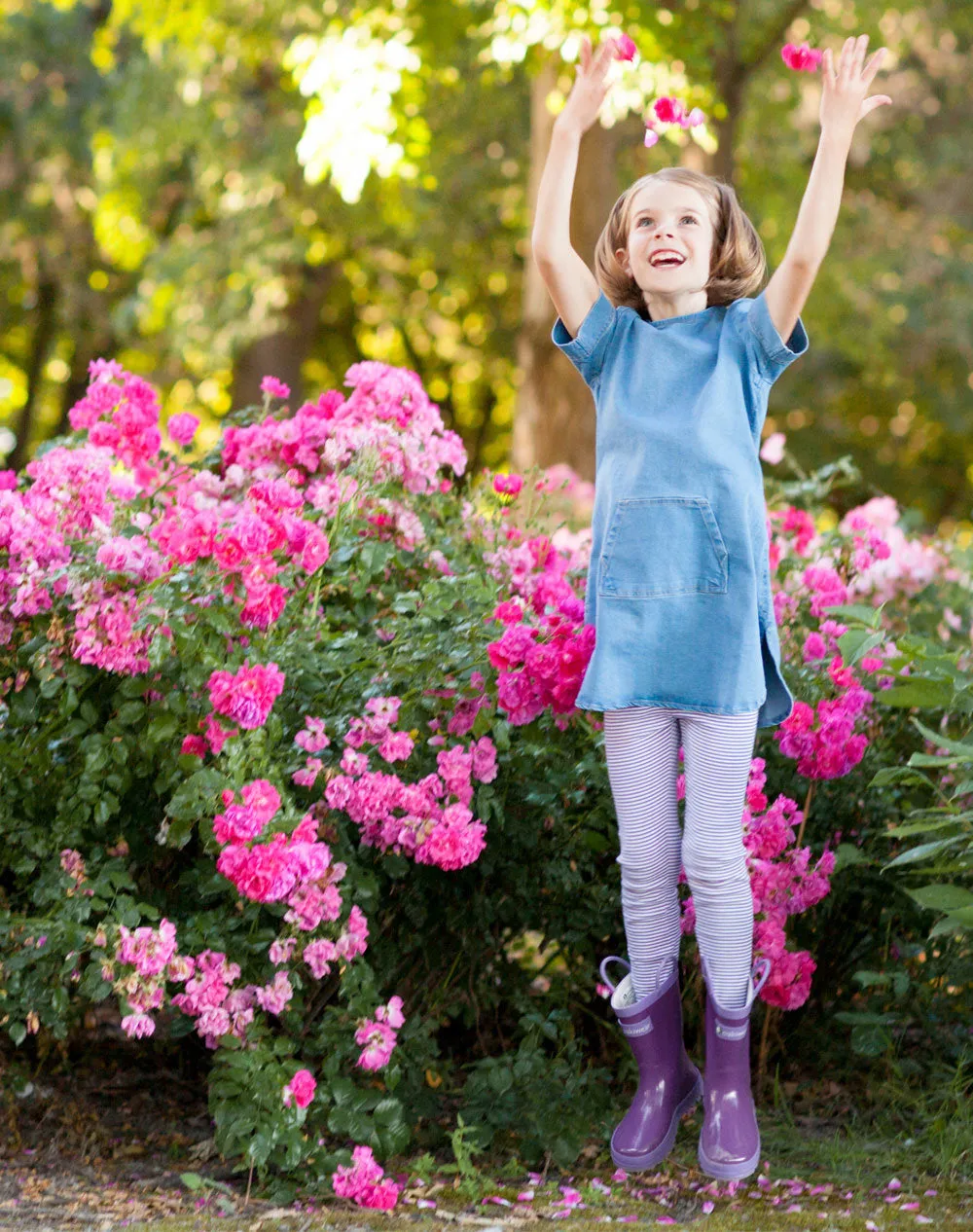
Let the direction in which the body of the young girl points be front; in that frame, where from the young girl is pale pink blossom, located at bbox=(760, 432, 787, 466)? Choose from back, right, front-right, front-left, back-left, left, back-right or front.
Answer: back

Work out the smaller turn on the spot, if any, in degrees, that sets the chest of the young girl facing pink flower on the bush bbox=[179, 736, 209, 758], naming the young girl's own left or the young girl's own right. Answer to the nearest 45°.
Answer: approximately 90° to the young girl's own right

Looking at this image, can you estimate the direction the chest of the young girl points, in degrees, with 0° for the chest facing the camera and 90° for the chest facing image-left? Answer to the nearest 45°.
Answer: approximately 0°

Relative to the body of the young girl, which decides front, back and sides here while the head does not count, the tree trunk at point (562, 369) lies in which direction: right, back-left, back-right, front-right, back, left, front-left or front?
back

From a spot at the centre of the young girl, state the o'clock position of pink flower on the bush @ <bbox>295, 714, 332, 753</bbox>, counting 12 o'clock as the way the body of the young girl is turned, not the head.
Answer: The pink flower on the bush is roughly at 3 o'clock from the young girl.
